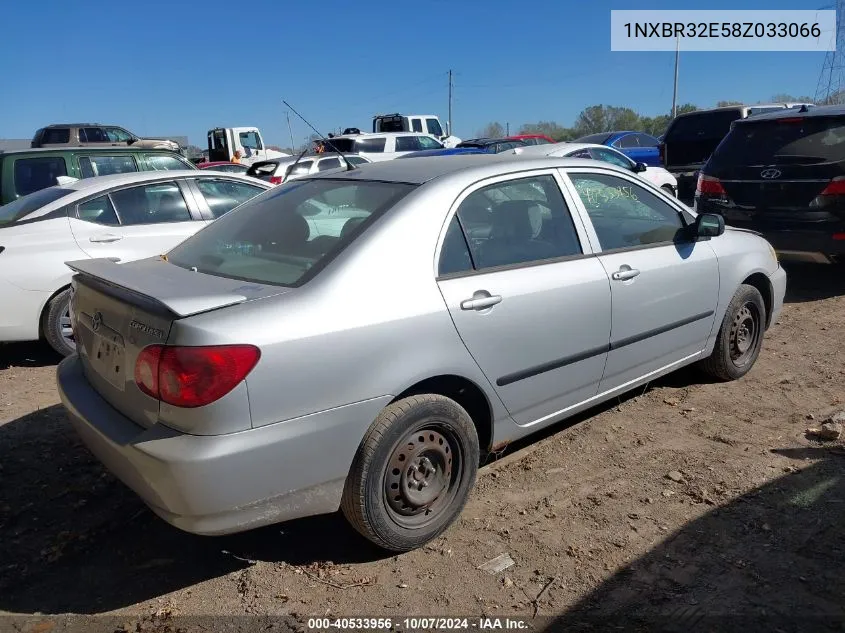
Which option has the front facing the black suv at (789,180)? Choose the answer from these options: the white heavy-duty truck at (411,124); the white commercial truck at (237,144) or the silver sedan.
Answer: the silver sedan

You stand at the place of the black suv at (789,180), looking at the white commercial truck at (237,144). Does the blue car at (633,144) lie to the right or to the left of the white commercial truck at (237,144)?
right

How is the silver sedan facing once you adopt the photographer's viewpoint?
facing away from the viewer and to the right of the viewer

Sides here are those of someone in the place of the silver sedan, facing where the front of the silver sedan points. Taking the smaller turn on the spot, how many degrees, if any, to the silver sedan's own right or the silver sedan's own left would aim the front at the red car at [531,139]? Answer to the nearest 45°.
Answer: approximately 45° to the silver sedan's own left

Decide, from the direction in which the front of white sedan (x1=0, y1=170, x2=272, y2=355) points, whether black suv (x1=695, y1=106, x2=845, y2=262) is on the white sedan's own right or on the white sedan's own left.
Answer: on the white sedan's own right

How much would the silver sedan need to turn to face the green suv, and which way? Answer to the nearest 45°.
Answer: approximately 90° to its left

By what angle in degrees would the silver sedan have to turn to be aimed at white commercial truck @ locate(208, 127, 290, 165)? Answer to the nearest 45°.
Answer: approximately 45° to its left

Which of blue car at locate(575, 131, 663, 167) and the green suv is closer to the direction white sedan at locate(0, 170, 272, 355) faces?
the blue car
